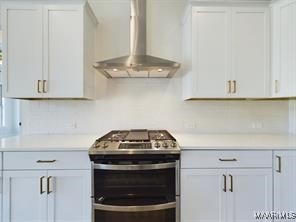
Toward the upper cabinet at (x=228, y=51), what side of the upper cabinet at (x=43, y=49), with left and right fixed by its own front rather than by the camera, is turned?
left

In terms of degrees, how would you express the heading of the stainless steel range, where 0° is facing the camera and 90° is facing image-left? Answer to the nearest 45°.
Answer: approximately 0°

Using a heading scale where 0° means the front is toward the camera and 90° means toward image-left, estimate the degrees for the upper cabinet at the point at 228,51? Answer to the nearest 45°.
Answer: approximately 0°
